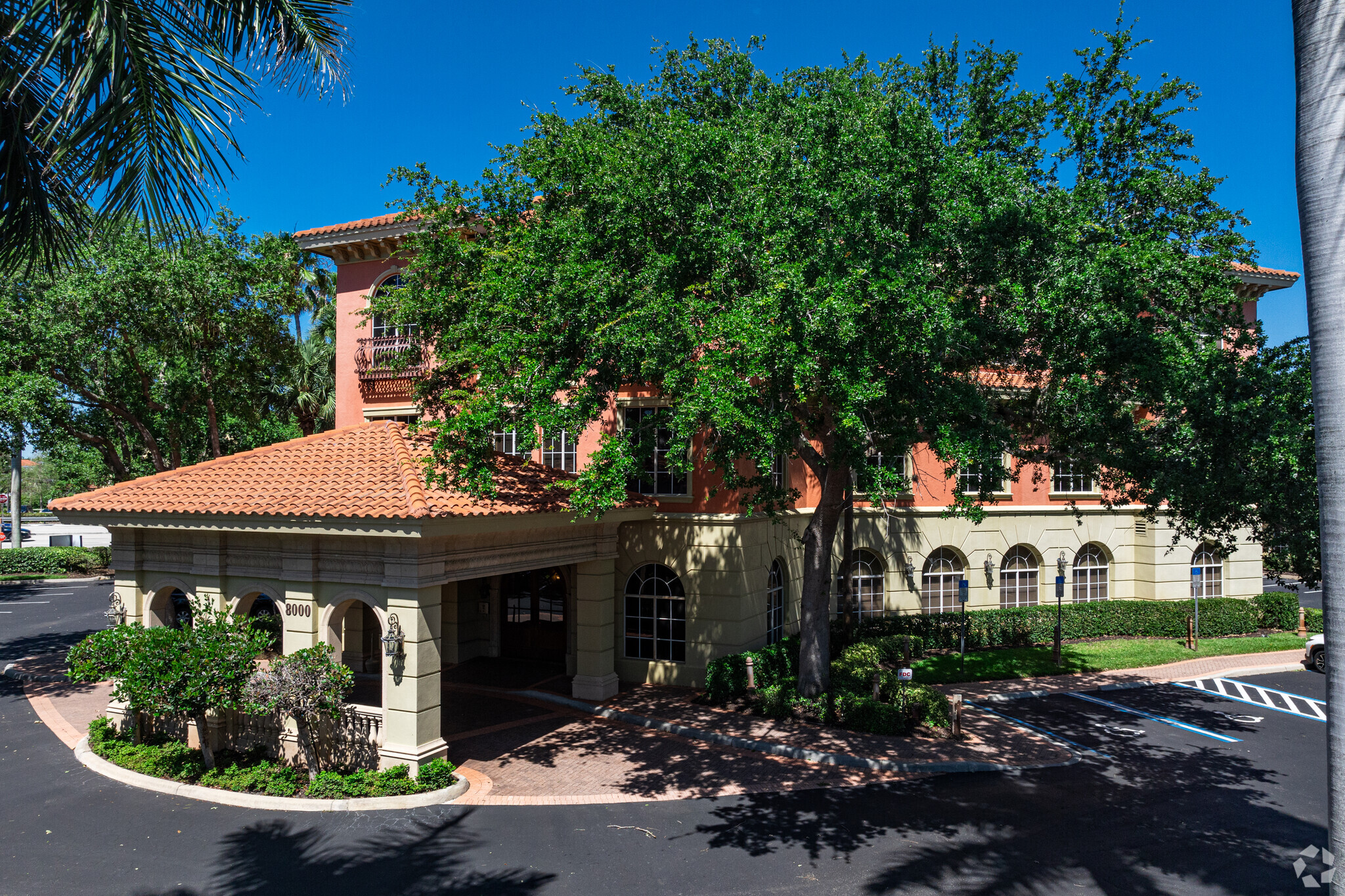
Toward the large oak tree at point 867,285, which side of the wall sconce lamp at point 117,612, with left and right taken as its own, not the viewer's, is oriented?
left

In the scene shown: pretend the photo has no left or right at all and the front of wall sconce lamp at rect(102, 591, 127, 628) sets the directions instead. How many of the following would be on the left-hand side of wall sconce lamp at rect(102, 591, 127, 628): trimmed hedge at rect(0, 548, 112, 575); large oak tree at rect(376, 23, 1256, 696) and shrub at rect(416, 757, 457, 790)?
2

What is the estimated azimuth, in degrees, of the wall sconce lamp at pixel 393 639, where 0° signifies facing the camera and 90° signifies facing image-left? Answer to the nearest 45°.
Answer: approximately 45°

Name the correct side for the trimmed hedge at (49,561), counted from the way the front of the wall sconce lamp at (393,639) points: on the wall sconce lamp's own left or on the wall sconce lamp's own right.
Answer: on the wall sconce lamp's own right

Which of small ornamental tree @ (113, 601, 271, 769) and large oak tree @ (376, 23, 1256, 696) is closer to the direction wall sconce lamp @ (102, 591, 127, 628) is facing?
the small ornamental tree

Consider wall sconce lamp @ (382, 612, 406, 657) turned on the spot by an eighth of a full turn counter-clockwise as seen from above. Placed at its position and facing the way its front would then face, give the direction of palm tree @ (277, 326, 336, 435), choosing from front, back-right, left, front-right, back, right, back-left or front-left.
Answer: back

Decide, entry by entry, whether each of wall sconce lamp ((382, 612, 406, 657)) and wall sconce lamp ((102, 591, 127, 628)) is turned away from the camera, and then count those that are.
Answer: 0

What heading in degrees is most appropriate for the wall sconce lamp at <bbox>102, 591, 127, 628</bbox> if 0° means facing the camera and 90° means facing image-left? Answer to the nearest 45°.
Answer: approximately 45°

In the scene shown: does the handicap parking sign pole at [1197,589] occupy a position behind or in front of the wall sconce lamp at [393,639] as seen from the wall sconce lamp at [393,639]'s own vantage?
behind
